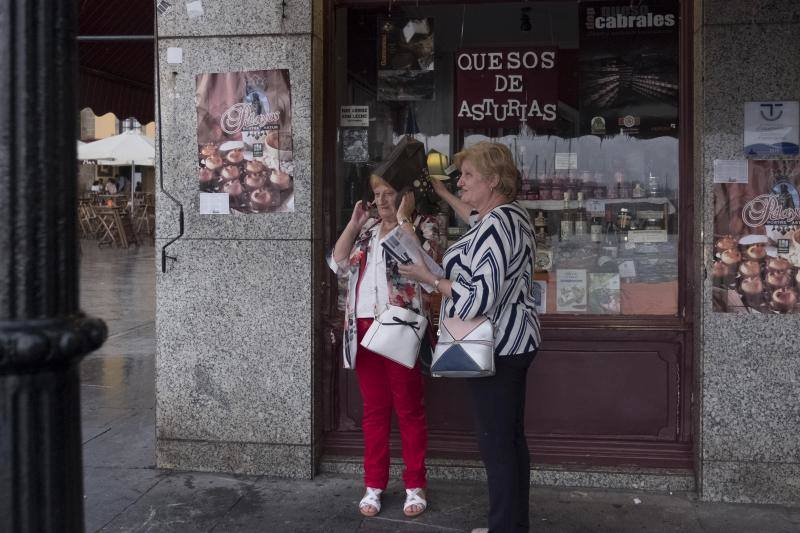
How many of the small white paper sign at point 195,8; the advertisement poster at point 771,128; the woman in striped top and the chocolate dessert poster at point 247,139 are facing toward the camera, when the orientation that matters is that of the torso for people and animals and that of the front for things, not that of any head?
3

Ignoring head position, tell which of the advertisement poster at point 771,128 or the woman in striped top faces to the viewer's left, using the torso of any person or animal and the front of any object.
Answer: the woman in striped top

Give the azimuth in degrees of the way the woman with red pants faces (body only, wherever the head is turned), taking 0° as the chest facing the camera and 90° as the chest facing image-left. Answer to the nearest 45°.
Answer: approximately 0°

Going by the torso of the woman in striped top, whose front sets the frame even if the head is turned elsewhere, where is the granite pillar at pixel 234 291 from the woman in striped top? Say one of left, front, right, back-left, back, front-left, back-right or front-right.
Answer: front-right

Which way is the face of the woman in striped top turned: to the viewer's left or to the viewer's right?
to the viewer's left

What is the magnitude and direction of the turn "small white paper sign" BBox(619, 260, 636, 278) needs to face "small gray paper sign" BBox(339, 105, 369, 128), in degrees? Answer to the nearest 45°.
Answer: approximately 90° to its right

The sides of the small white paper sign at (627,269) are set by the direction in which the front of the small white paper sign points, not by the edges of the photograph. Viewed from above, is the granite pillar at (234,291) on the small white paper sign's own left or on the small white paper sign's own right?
on the small white paper sign's own right

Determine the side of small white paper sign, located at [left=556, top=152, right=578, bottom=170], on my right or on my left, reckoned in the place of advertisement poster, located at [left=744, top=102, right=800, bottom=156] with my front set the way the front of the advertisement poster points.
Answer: on my right
